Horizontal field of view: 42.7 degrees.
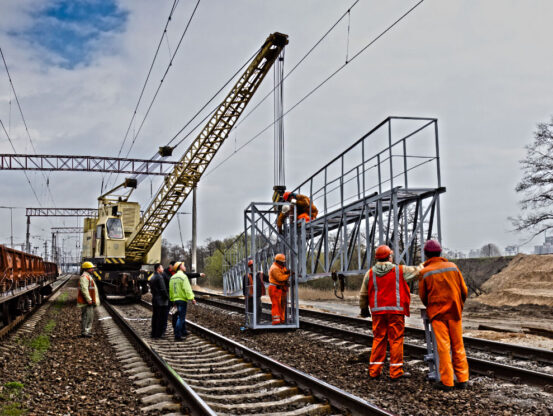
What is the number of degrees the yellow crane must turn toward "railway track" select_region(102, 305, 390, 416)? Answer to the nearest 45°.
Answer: approximately 45° to its right

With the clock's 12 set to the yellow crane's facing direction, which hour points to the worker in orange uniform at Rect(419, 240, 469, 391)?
The worker in orange uniform is roughly at 1 o'clock from the yellow crane.

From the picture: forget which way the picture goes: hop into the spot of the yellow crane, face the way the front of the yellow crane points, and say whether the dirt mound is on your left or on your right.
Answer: on your left

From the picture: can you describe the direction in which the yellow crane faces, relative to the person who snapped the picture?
facing the viewer and to the right of the viewer

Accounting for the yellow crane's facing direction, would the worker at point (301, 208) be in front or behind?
in front

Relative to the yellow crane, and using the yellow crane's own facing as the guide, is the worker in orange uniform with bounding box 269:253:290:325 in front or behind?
in front

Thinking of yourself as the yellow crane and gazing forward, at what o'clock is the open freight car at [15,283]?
The open freight car is roughly at 2 o'clock from the yellow crane.

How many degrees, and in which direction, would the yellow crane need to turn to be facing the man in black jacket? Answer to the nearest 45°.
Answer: approximately 45° to its right

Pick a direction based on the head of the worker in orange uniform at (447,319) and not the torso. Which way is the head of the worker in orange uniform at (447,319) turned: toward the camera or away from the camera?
away from the camera

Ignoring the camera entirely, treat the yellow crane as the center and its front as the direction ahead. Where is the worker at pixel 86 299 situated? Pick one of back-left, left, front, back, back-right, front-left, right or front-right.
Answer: front-right

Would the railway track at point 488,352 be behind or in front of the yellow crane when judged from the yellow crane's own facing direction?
in front

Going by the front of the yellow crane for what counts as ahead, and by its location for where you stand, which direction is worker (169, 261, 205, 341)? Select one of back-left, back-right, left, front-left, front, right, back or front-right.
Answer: front-right
